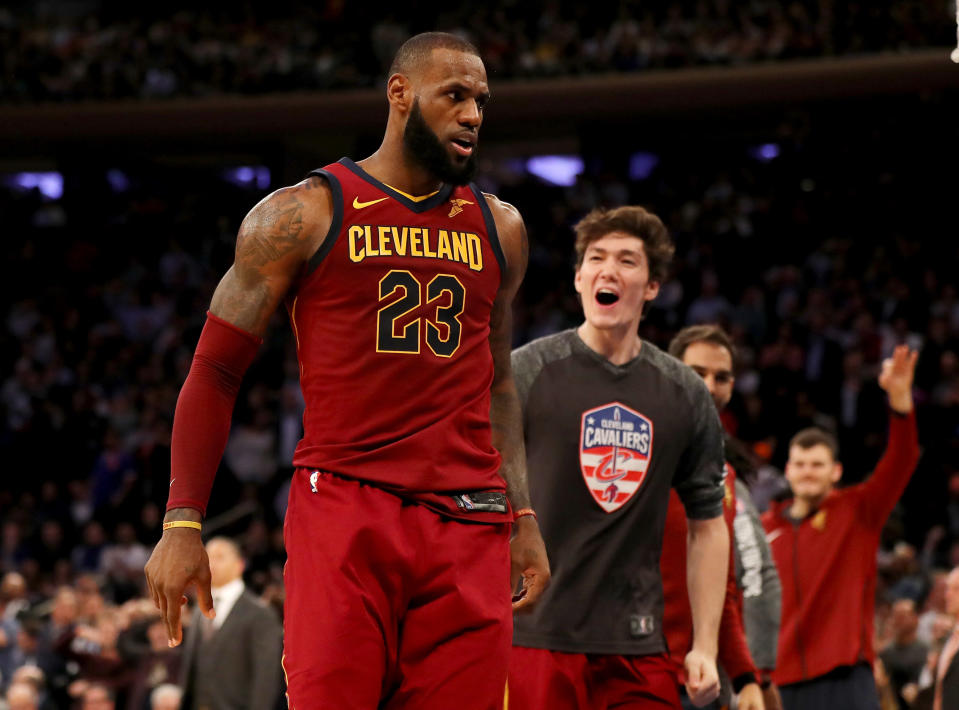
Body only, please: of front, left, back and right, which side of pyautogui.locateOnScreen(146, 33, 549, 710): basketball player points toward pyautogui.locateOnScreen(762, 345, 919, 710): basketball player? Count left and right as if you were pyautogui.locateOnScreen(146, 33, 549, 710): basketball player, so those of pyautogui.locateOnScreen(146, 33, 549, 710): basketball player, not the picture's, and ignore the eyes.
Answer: left

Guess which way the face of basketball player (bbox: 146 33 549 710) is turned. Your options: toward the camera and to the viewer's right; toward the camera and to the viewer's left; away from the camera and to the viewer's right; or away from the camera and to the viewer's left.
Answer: toward the camera and to the viewer's right

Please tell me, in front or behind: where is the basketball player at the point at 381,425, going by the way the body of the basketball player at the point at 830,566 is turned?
in front

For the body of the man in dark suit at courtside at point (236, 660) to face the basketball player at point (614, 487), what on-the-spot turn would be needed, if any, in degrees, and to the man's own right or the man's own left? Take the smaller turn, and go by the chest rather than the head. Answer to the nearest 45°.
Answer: approximately 45° to the man's own left

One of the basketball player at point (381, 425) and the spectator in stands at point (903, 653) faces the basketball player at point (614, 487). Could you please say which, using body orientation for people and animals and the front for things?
the spectator in stands

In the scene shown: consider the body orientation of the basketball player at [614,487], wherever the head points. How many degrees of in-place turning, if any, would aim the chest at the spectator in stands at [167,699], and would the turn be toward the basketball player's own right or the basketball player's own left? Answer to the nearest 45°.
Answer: approximately 135° to the basketball player's own right

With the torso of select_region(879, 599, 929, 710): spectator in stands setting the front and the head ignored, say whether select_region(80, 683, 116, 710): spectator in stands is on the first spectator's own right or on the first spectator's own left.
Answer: on the first spectator's own right

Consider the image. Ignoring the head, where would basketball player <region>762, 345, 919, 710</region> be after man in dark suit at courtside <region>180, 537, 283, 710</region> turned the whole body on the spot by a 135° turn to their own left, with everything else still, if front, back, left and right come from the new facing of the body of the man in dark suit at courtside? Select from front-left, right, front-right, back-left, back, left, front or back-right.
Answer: front-right

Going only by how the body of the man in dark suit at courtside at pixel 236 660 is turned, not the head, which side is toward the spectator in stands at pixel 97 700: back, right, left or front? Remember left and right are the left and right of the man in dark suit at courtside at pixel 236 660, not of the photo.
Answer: right

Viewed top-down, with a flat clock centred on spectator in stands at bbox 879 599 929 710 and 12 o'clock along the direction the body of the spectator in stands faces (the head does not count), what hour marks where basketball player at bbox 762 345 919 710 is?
The basketball player is roughly at 12 o'clock from the spectator in stands.

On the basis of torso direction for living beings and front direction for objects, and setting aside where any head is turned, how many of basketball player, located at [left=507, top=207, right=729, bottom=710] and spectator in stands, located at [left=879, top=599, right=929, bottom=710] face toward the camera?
2
